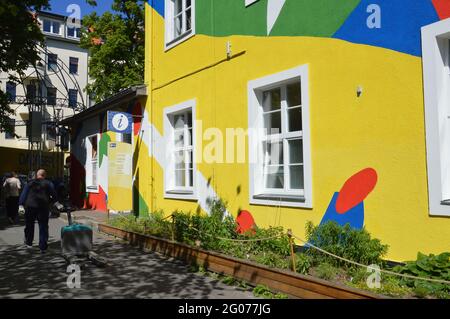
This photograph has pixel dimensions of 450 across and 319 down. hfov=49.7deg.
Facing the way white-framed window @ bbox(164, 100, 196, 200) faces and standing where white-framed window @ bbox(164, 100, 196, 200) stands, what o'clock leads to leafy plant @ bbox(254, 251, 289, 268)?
The leafy plant is roughly at 10 o'clock from the white-framed window.

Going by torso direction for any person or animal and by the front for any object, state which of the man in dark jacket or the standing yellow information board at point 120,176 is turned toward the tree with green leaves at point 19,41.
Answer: the man in dark jacket

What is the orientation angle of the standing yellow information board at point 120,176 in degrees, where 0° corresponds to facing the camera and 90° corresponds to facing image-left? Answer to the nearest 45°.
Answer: approximately 0°

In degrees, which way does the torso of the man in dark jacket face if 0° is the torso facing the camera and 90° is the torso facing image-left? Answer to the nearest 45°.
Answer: approximately 180°

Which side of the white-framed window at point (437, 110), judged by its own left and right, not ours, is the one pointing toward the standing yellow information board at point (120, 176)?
right

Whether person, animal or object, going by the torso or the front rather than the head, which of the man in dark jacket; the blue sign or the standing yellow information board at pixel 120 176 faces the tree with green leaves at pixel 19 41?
the man in dark jacket

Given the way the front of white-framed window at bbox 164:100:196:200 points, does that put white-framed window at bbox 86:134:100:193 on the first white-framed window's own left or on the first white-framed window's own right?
on the first white-framed window's own right
